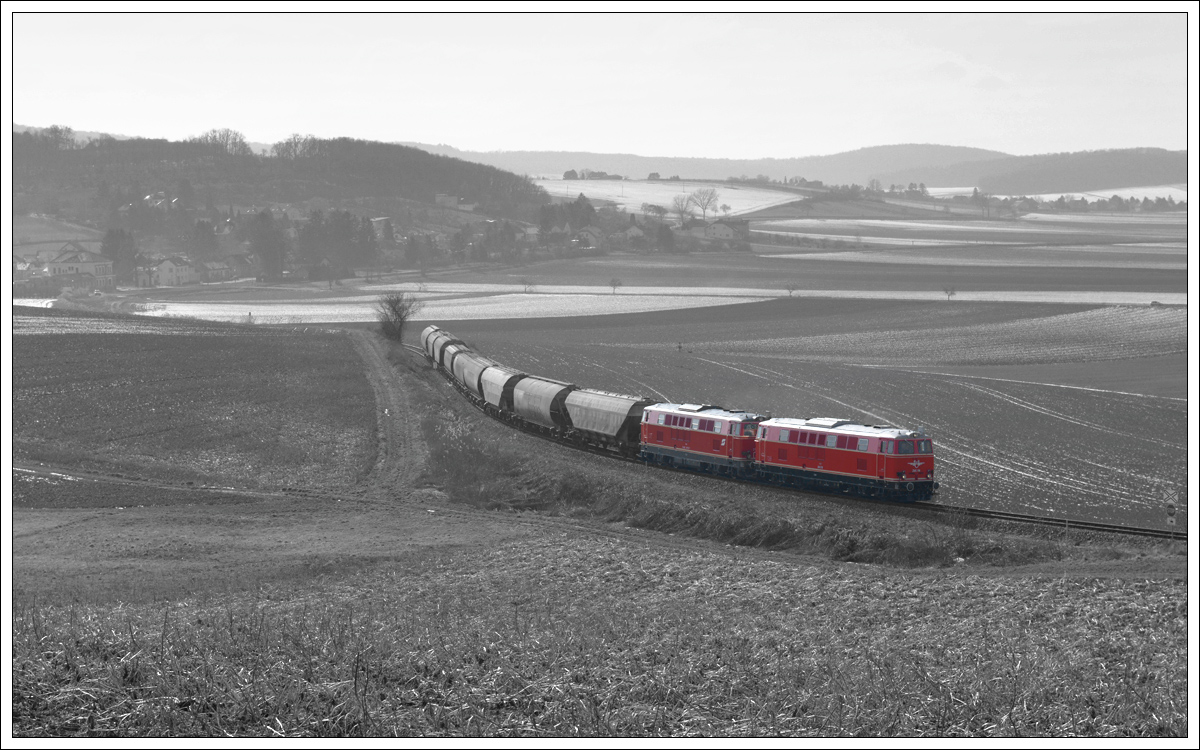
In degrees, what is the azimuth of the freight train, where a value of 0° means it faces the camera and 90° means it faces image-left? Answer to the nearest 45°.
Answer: approximately 315°
